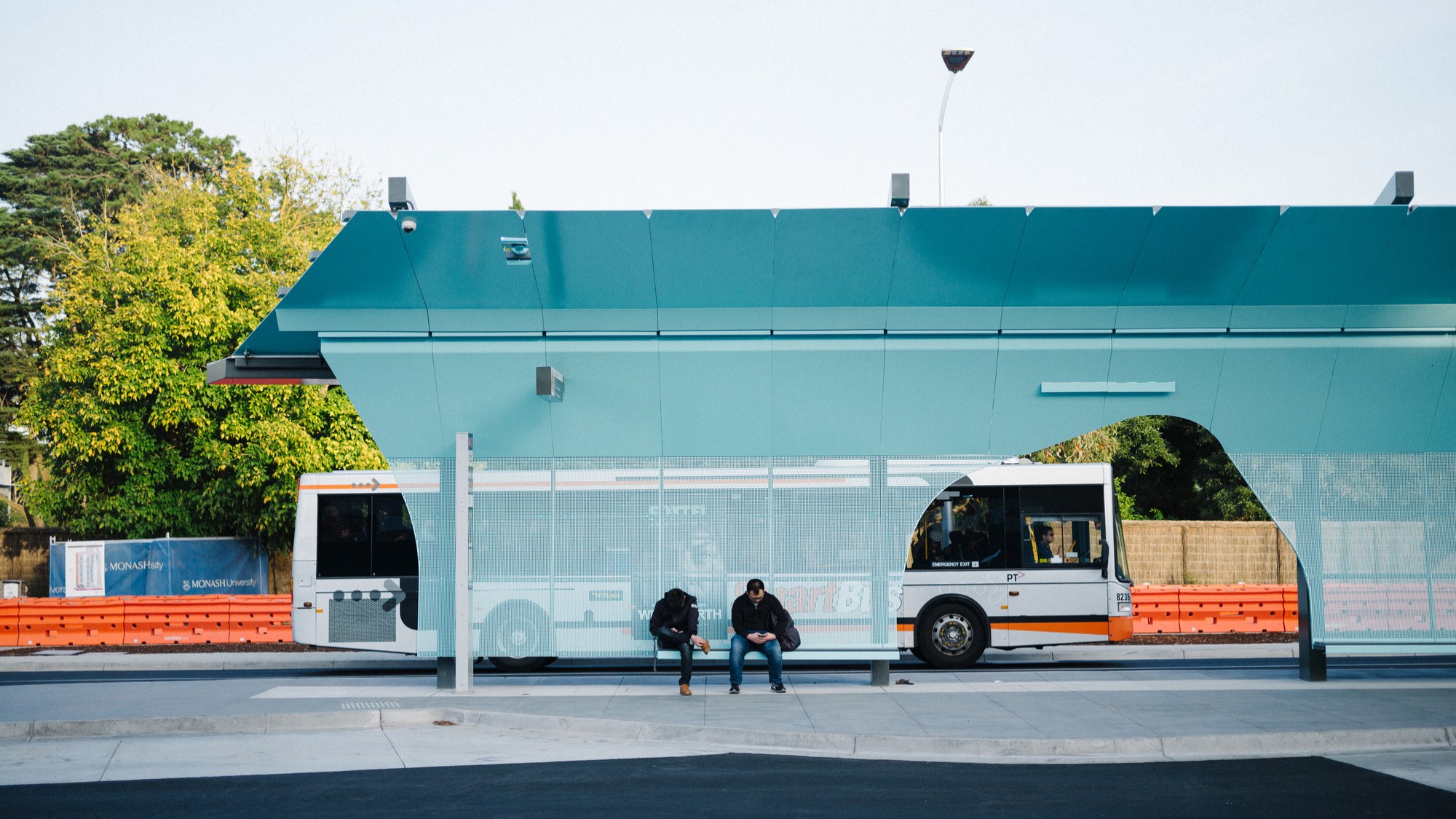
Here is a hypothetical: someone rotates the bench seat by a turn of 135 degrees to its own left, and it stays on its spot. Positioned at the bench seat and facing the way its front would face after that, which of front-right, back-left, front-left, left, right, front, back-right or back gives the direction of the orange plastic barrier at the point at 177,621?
left

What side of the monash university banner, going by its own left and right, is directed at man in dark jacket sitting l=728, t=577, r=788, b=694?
front

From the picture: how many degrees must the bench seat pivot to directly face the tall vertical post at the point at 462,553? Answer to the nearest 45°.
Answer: approximately 90° to its right

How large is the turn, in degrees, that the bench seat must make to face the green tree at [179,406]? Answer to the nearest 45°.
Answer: approximately 135° to its right

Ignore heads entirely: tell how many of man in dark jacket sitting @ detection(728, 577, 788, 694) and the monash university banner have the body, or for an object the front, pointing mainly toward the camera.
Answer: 2

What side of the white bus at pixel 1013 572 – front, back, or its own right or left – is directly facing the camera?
right

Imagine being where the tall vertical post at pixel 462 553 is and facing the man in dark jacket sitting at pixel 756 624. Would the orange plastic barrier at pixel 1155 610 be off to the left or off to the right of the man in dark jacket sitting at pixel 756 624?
left

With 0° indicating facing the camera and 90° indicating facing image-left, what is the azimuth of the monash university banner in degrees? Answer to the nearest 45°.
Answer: approximately 0°
